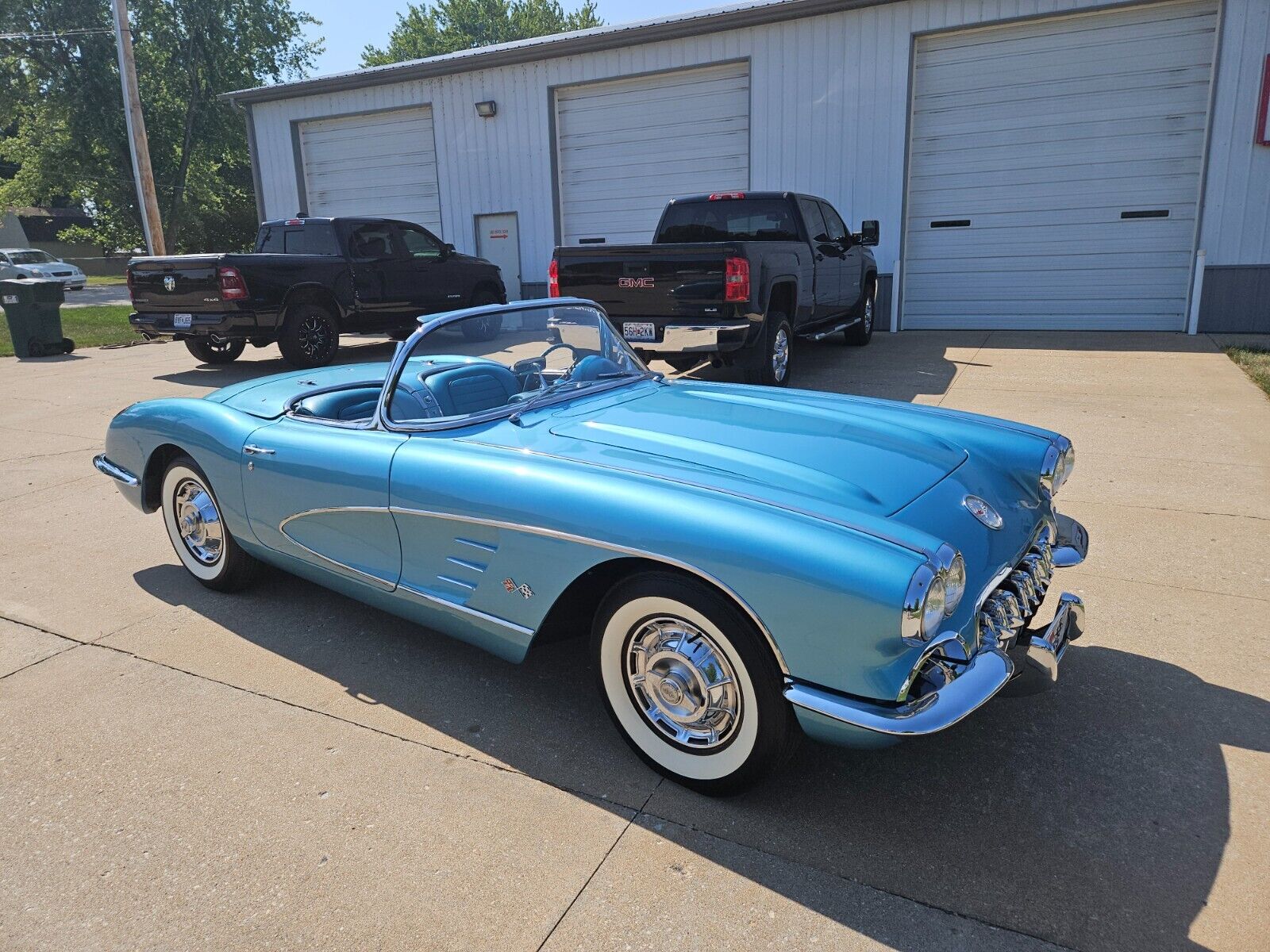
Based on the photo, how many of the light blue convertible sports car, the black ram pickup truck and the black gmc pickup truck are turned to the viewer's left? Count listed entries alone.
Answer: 0

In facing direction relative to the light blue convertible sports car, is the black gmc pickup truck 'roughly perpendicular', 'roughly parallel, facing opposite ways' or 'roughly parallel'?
roughly perpendicular

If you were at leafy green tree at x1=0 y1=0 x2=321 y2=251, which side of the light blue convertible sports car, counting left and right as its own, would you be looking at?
back

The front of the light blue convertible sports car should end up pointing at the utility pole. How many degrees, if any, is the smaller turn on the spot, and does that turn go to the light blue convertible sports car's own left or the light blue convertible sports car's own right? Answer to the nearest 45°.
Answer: approximately 180°

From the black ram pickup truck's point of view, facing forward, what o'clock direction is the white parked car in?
The white parked car is roughly at 10 o'clock from the black ram pickup truck.

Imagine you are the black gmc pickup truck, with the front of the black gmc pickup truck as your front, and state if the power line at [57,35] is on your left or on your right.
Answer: on your left

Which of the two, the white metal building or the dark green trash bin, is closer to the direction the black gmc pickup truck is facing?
the white metal building

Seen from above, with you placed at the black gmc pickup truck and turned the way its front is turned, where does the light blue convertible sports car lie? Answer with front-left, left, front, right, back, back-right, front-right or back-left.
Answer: back-right

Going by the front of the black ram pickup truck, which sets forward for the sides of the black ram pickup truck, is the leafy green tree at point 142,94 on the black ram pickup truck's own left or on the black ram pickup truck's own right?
on the black ram pickup truck's own left

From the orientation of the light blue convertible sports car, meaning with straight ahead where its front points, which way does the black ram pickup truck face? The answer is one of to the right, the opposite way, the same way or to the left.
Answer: to the left

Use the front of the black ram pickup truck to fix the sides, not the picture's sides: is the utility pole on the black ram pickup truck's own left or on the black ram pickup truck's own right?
on the black ram pickup truck's own left

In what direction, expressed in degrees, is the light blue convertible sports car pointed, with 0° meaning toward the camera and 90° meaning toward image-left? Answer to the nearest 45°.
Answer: approximately 315°

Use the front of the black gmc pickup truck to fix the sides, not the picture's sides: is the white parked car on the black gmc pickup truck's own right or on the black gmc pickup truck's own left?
on the black gmc pickup truck's own left

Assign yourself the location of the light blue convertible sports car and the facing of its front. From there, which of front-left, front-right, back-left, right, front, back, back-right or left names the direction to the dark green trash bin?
back

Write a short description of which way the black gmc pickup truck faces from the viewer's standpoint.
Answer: facing away from the viewer and to the right of the viewer

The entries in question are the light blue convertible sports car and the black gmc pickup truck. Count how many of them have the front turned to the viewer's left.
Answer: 0

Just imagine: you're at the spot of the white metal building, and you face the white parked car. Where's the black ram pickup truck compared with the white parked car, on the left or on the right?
left

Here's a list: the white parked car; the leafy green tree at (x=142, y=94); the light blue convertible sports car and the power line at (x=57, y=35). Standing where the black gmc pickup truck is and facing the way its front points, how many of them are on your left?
3

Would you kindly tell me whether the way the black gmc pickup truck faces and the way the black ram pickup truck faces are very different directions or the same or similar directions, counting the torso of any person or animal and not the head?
same or similar directions
